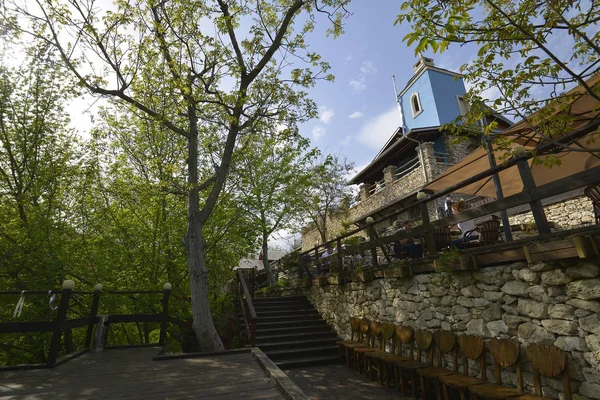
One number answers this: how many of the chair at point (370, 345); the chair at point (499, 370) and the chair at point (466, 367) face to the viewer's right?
0

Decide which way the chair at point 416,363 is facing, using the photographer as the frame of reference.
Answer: facing the viewer and to the left of the viewer

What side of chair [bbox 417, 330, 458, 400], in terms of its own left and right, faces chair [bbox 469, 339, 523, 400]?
left

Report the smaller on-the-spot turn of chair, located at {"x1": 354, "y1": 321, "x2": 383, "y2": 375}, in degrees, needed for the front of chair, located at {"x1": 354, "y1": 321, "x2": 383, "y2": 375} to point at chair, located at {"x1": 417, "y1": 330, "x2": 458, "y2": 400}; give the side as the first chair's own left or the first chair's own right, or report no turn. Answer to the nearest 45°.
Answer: approximately 90° to the first chair's own left

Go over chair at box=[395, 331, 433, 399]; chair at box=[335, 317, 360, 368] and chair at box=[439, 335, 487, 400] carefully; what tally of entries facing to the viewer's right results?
0
